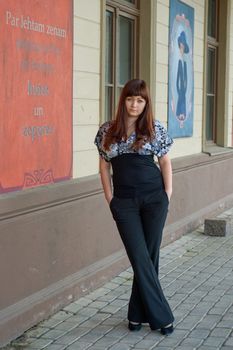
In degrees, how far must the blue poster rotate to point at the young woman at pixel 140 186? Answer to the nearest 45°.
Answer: approximately 45° to its right

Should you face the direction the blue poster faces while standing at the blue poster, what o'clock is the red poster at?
The red poster is roughly at 2 o'clock from the blue poster.

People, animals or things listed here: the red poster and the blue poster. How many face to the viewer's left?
0

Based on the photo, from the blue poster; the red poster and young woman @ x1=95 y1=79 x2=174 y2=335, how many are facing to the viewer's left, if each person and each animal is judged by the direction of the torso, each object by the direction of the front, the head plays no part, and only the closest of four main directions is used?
0

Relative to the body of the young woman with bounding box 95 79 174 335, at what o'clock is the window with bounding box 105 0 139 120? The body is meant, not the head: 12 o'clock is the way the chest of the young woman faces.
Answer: The window is roughly at 6 o'clock from the young woman.

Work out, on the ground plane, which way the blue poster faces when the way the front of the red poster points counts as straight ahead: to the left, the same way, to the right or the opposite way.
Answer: the same way

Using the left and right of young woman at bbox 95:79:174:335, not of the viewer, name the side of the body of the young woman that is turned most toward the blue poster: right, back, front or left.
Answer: back

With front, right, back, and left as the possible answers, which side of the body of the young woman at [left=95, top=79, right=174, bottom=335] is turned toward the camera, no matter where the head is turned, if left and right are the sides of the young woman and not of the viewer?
front

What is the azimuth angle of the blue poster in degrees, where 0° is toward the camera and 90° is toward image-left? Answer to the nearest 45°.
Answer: approximately 315°

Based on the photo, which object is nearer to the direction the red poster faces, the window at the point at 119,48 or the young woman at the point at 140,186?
the young woman

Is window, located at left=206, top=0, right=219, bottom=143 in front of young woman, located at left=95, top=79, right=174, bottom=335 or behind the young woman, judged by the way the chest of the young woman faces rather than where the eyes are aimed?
behind

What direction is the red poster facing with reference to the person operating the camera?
facing the viewer and to the right of the viewer

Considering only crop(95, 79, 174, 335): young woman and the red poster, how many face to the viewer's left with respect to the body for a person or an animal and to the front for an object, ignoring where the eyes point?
0

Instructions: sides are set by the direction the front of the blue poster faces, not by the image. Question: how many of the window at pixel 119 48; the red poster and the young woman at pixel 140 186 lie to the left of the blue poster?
0

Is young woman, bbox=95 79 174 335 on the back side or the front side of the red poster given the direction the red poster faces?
on the front side

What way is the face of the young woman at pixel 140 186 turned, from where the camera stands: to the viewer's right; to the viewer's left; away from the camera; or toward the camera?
toward the camera

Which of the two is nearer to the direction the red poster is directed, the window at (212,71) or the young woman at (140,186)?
the young woman
